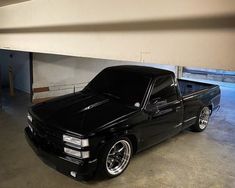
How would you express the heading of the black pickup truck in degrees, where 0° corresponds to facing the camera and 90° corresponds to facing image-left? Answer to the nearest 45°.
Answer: approximately 45°

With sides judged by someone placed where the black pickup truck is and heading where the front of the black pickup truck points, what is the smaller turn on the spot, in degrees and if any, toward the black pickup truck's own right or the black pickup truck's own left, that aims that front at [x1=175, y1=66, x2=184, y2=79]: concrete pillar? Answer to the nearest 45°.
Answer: approximately 135° to the black pickup truck's own right
